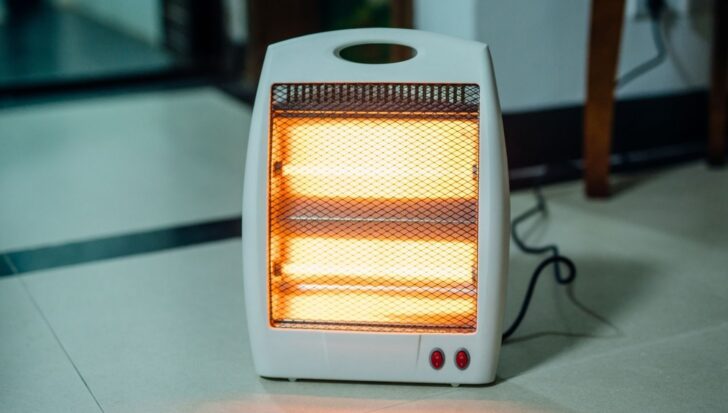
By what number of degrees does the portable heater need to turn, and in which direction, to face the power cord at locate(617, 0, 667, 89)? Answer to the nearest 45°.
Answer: approximately 135° to its left

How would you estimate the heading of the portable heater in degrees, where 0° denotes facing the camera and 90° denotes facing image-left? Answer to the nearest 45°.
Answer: approximately 0°
